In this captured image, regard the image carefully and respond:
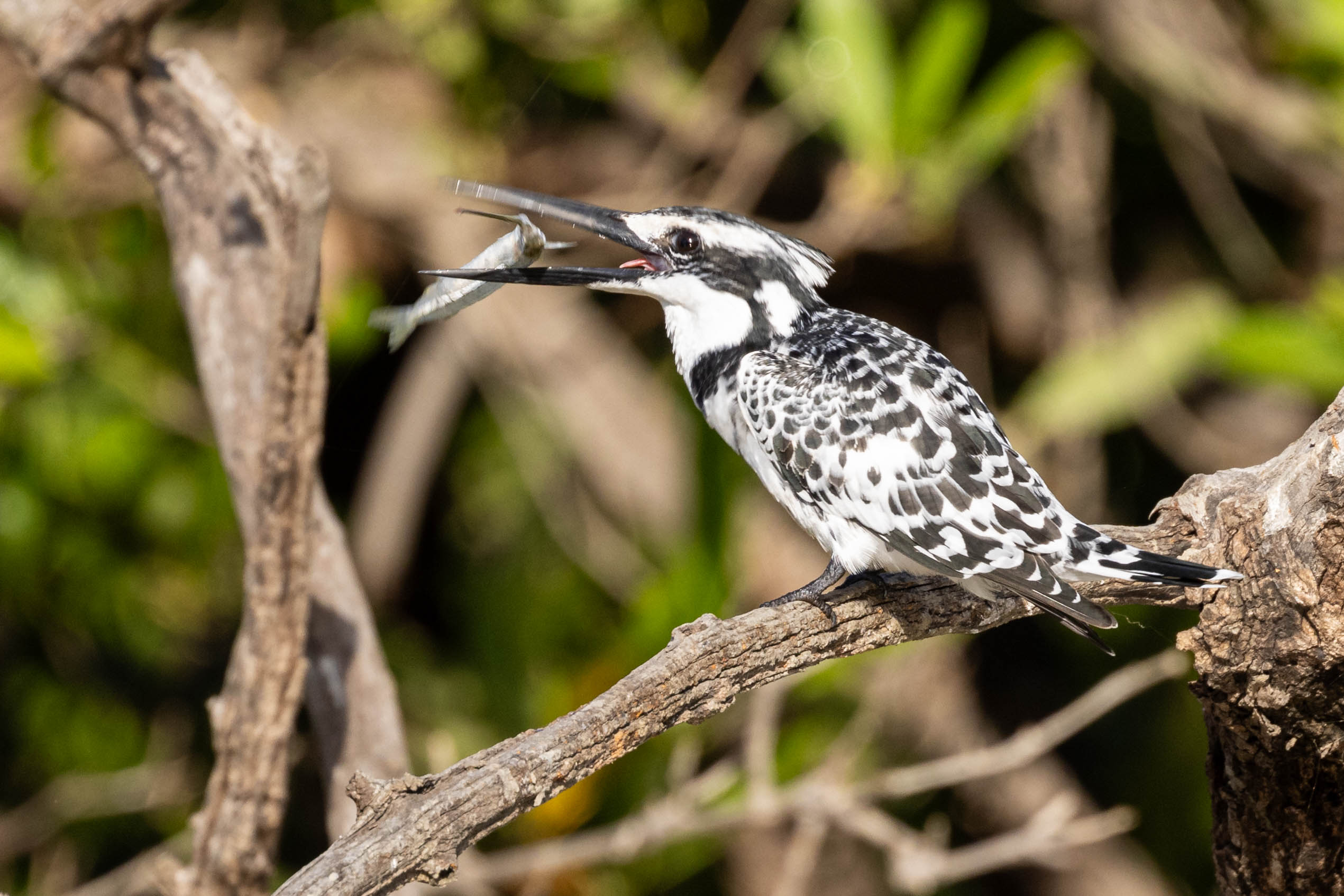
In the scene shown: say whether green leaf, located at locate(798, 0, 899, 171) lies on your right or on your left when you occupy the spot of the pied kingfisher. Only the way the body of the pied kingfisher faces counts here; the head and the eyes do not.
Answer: on your right

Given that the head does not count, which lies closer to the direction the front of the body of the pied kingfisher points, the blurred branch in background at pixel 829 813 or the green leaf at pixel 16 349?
the green leaf

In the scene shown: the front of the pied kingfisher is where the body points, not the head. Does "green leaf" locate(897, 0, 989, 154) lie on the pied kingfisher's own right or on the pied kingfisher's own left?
on the pied kingfisher's own right

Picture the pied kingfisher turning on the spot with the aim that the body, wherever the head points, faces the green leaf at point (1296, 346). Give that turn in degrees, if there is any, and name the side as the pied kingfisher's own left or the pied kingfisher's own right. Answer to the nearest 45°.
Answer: approximately 135° to the pied kingfisher's own right

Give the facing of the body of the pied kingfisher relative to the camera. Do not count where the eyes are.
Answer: to the viewer's left

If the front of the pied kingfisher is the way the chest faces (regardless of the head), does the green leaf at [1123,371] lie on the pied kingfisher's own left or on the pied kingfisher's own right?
on the pied kingfisher's own right

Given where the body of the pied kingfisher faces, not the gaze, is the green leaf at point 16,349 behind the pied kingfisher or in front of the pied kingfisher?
in front
